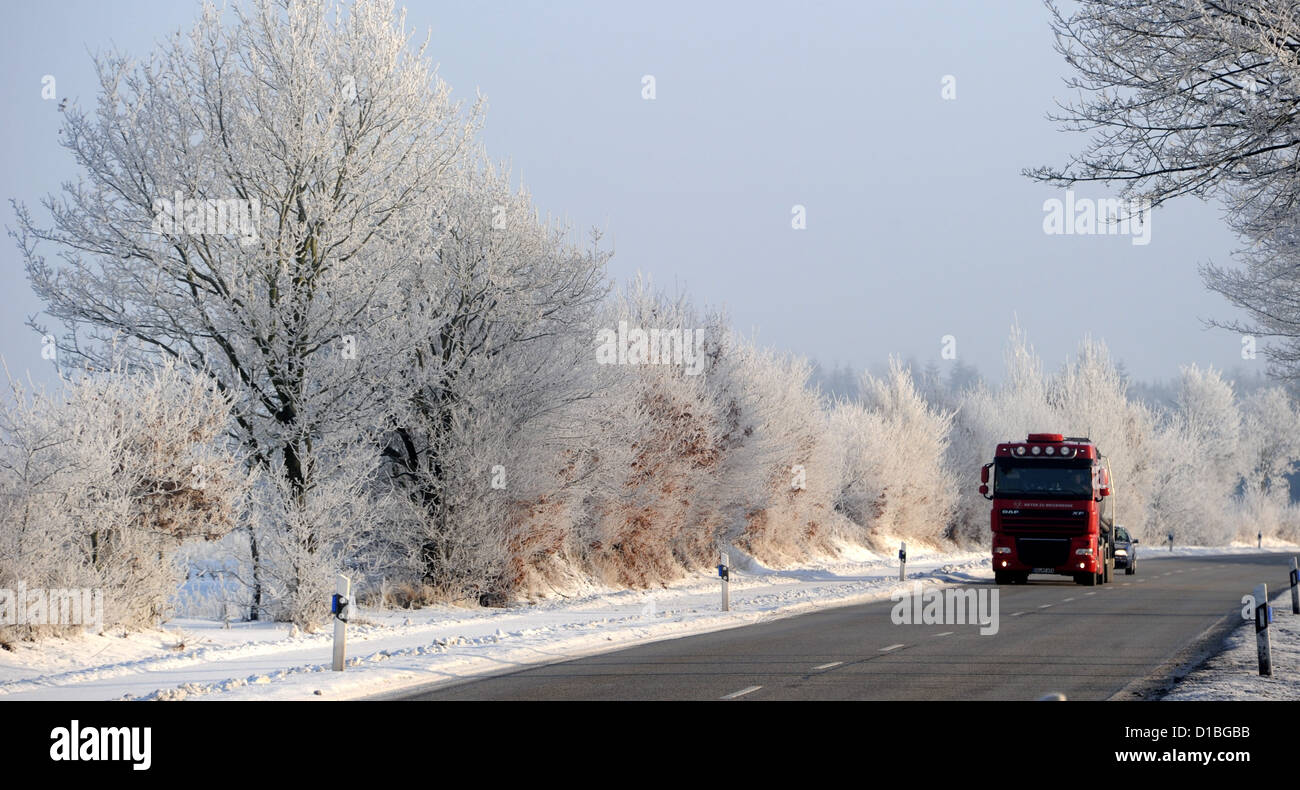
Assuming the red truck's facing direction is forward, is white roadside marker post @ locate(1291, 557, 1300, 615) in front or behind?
in front

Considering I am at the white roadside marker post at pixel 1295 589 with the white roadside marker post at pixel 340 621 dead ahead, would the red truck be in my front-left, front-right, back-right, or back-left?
back-right

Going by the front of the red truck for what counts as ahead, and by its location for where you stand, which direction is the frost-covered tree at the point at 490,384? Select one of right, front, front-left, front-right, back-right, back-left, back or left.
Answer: front-right

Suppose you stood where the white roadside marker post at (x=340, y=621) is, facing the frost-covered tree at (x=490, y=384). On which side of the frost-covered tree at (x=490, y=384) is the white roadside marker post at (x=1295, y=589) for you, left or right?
right

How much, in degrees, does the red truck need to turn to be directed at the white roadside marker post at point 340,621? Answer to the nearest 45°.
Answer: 0° — it already faces it

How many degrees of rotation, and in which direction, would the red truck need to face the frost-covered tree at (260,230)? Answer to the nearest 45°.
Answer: approximately 45° to its right

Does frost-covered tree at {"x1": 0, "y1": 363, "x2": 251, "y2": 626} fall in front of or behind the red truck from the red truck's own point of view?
in front

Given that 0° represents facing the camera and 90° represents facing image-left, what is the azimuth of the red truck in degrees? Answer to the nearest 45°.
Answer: approximately 0°
